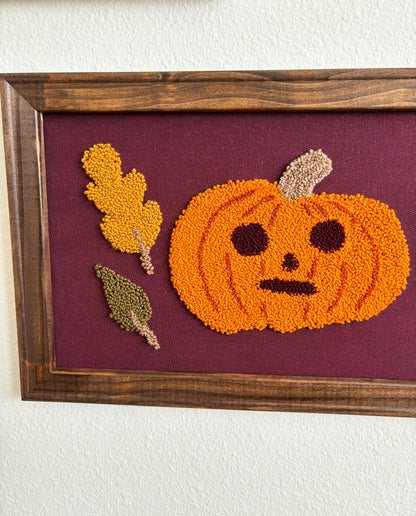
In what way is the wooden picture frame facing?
toward the camera
